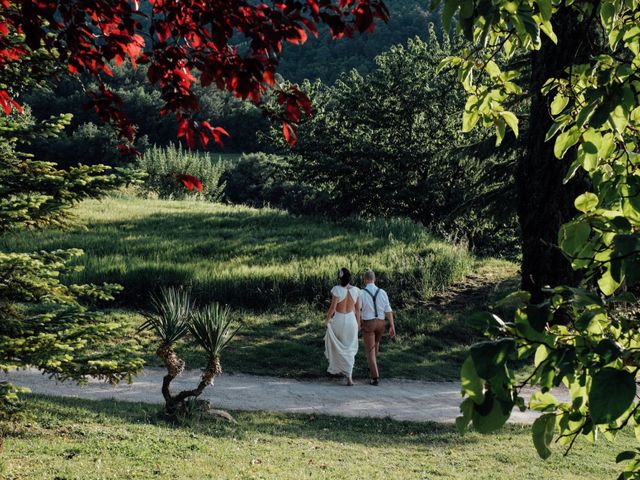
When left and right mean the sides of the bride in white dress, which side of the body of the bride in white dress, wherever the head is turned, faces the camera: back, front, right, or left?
back

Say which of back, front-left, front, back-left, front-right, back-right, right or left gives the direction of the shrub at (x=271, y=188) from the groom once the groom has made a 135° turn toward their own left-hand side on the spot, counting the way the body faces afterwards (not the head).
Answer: back-right

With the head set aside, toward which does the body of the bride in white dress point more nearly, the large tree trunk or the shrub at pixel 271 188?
the shrub

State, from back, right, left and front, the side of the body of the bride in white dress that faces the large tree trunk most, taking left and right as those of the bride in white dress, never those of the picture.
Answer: right

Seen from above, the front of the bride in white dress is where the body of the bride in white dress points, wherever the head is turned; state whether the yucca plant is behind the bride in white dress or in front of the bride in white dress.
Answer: behind

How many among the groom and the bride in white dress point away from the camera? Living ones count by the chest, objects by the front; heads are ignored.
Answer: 2

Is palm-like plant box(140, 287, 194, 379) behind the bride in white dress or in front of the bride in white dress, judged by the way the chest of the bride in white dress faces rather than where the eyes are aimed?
behind

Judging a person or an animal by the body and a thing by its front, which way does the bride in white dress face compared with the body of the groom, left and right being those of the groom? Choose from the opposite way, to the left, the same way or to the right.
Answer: the same way

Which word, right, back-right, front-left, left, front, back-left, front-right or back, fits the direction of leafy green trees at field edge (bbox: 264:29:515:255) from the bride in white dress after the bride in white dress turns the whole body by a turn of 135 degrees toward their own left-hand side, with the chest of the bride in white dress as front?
back-right

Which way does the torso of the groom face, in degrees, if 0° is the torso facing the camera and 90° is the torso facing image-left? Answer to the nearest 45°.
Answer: approximately 180°
